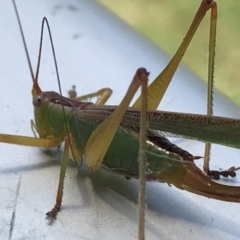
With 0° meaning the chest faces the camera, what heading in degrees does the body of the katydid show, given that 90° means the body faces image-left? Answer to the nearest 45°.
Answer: approximately 90°
